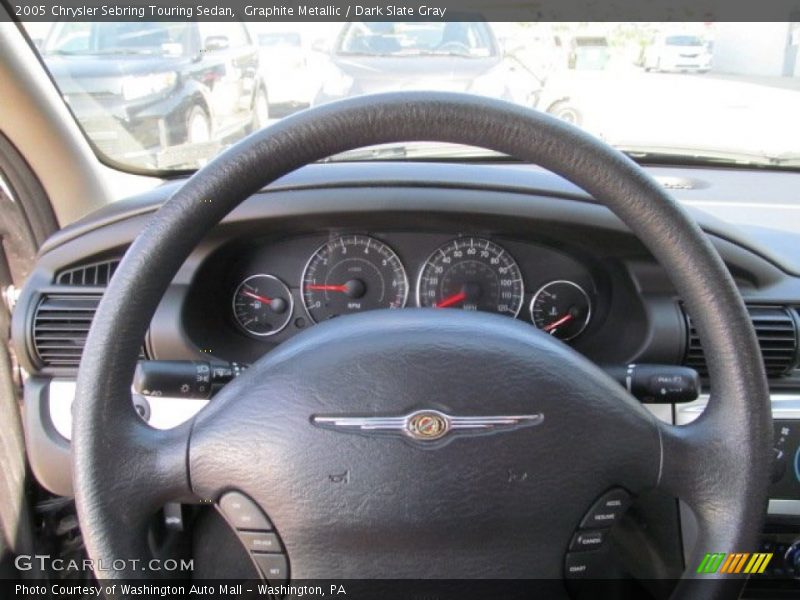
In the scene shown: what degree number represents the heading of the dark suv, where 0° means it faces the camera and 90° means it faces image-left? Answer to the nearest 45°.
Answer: approximately 45°

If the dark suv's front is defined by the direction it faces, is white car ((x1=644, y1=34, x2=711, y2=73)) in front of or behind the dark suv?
behind
